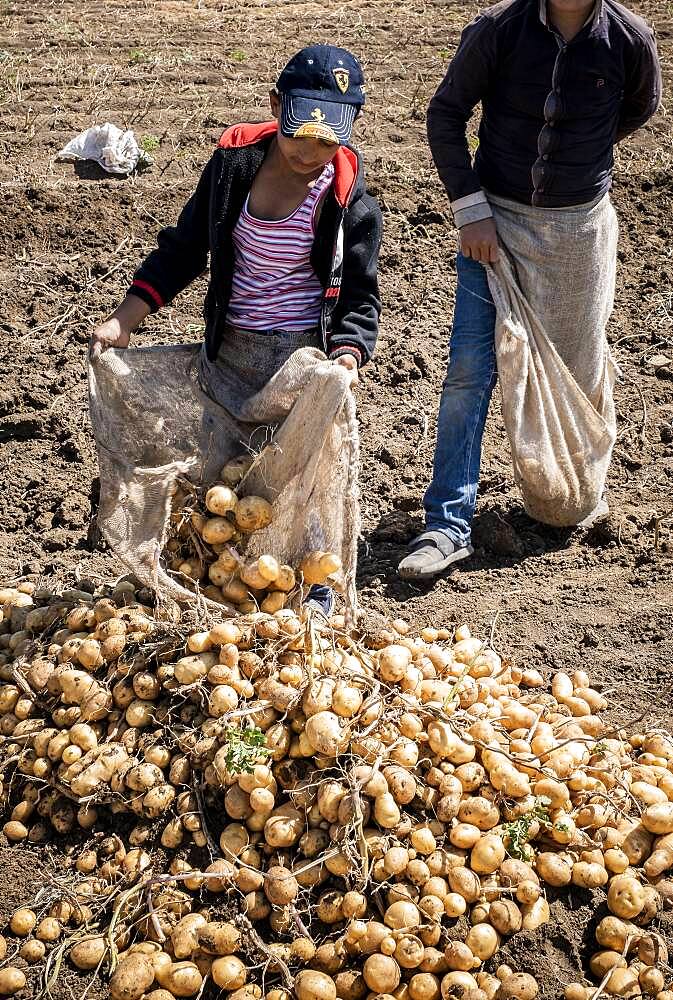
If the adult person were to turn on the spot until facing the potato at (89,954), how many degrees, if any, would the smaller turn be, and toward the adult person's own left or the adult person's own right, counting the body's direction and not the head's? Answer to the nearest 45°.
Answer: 0° — they already face it

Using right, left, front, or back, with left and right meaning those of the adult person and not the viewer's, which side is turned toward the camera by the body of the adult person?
front

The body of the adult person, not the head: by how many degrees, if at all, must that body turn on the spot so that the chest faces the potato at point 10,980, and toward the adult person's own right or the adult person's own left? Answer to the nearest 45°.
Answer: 0° — they already face it

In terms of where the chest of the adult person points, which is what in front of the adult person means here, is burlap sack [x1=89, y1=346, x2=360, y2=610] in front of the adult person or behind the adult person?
in front

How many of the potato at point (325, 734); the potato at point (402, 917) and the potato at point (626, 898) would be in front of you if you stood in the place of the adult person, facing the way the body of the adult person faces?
3

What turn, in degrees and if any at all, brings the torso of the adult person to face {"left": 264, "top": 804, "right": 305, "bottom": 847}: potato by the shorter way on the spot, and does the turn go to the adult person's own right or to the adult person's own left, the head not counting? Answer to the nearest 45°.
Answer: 0° — they already face it

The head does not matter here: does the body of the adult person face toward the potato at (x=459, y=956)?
yes

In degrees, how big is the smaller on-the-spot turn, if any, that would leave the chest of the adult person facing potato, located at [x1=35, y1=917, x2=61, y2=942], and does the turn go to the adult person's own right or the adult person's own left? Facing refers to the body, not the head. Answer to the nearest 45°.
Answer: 0° — they already face it

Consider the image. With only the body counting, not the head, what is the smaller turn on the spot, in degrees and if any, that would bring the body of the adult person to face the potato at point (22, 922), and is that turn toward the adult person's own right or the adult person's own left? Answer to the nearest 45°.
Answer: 0° — they already face it

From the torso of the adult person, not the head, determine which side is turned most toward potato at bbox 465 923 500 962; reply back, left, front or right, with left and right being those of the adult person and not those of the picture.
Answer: front

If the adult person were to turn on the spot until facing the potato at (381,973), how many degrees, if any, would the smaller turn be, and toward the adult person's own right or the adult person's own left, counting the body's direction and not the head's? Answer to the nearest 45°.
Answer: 0° — they already face it

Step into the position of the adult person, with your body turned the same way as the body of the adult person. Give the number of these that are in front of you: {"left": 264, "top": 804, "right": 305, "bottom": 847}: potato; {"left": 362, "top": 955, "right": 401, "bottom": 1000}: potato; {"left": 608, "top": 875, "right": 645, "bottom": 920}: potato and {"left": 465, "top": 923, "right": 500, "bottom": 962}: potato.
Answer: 4

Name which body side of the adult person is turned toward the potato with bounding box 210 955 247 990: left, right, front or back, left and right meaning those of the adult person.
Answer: front

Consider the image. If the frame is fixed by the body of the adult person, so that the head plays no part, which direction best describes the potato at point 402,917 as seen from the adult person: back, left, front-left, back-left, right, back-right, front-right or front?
front

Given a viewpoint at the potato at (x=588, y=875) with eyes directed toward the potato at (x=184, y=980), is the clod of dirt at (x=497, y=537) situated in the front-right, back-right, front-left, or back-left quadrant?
back-right

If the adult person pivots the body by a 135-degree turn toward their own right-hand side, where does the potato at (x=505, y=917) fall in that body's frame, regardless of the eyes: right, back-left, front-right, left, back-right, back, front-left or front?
back-left
